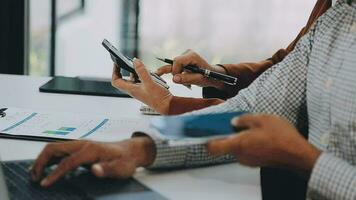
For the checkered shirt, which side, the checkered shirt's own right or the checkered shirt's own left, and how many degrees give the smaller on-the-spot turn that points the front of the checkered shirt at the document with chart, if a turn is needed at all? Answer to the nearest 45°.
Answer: approximately 45° to the checkered shirt's own right

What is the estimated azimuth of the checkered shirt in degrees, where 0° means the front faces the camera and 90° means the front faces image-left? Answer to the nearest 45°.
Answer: approximately 45°

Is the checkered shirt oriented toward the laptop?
yes
